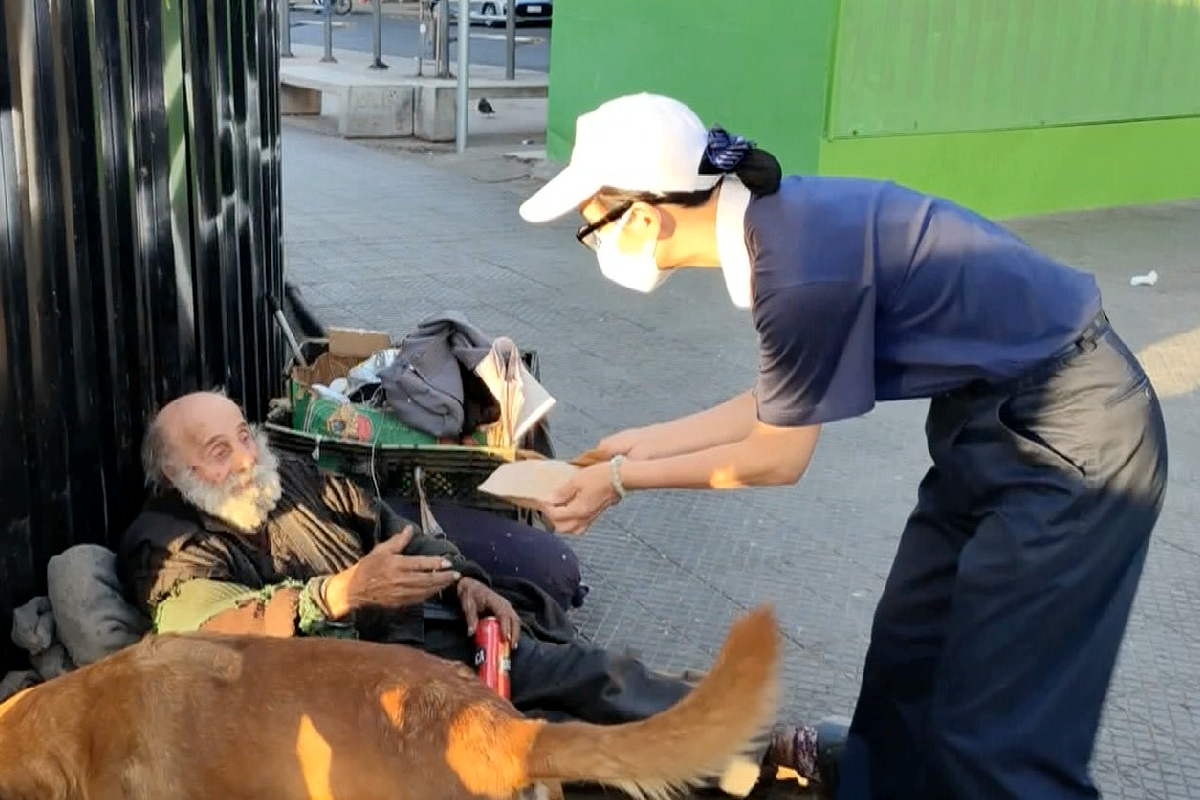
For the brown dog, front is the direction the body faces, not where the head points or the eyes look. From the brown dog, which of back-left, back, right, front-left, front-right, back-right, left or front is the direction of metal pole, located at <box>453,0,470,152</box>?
right

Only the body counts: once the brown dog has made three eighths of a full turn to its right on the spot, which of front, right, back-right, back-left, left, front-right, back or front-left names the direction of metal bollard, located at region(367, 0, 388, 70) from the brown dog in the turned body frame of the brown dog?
front-left

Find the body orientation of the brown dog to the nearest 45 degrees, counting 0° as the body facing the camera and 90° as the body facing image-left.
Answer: approximately 90°

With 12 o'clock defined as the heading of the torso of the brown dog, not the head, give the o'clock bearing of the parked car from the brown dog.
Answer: The parked car is roughly at 3 o'clock from the brown dog.

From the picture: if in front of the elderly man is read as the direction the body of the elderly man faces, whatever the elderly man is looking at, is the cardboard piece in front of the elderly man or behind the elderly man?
behind

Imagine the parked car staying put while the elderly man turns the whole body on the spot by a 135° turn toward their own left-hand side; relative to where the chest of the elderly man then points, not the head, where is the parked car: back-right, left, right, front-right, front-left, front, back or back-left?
front

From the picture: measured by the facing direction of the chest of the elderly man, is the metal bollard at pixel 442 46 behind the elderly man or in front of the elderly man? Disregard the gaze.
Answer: behind

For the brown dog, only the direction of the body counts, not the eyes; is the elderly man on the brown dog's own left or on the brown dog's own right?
on the brown dog's own right

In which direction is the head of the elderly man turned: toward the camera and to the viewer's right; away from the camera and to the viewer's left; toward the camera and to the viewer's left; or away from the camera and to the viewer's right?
toward the camera and to the viewer's right

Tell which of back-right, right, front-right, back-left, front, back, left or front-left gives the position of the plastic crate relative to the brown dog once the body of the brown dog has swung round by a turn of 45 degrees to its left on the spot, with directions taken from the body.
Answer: back-right

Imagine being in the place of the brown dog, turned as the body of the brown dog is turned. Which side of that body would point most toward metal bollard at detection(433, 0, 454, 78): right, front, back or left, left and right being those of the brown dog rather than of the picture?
right

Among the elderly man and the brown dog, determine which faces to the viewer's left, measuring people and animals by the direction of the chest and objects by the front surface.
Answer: the brown dog

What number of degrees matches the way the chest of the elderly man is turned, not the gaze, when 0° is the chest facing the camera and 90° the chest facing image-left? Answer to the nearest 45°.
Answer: approximately 315°

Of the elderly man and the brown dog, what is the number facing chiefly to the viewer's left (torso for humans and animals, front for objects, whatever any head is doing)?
1
